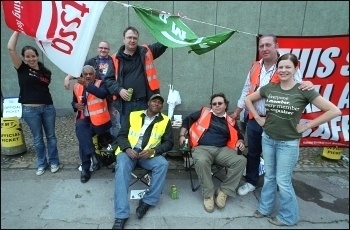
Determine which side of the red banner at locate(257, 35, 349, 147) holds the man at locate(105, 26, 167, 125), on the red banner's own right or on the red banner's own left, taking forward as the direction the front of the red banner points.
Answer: on the red banner's own right

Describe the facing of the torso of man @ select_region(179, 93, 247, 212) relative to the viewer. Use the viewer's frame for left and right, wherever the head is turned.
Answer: facing the viewer

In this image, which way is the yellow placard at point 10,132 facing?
toward the camera

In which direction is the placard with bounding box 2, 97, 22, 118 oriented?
toward the camera

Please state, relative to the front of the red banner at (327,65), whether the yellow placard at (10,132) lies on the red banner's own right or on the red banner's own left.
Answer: on the red banner's own right

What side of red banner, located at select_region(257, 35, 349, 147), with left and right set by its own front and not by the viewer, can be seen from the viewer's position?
front

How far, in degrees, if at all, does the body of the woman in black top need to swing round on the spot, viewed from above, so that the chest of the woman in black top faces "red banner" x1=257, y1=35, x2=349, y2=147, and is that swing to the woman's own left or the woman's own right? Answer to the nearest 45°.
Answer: approximately 45° to the woman's own left

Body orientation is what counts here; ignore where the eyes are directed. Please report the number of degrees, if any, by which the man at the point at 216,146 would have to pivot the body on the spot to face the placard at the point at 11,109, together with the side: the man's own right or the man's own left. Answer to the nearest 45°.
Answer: approximately 90° to the man's own right

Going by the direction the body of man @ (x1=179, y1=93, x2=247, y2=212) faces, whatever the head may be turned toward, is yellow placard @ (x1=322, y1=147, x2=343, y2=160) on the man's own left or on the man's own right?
on the man's own left

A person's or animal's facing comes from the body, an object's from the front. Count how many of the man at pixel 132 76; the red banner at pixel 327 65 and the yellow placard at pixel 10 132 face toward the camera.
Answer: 3

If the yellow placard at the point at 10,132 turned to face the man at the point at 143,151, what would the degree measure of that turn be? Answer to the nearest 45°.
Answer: approximately 45° to its left
